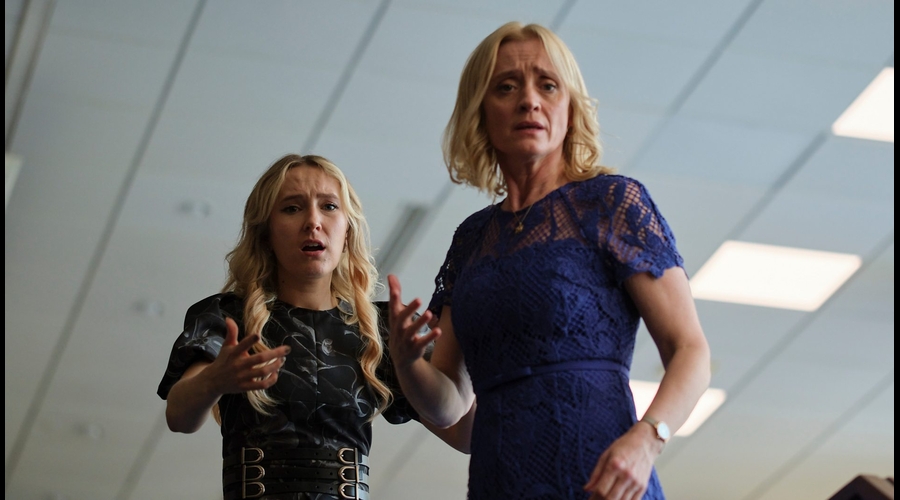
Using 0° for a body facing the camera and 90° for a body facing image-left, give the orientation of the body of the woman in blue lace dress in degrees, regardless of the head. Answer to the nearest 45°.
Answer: approximately 45°

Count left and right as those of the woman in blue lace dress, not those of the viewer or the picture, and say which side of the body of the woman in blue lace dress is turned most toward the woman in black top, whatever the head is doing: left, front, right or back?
right

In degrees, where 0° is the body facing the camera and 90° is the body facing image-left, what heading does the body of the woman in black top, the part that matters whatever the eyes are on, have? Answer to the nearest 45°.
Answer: approximately 0°

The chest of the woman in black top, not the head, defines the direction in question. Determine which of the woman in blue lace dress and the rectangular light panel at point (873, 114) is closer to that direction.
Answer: the woman in blue lace dress

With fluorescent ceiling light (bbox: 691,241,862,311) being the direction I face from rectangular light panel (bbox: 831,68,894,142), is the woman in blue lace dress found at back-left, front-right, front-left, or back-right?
back-left
